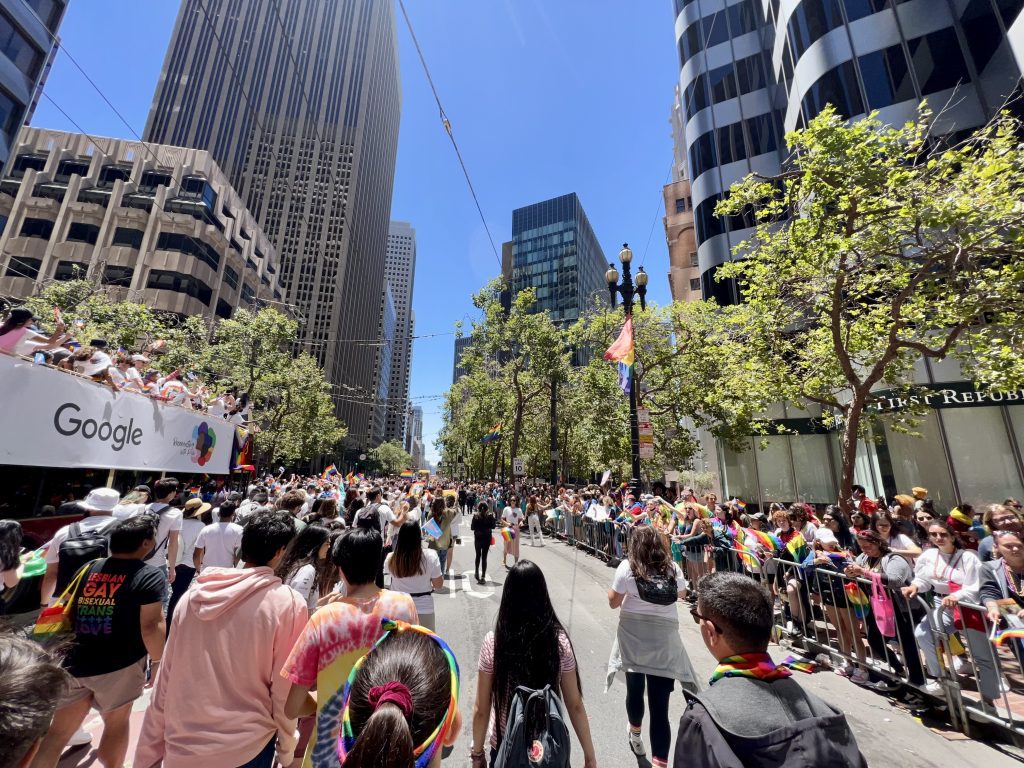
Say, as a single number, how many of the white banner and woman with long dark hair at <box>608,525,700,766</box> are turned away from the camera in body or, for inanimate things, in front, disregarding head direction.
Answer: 1

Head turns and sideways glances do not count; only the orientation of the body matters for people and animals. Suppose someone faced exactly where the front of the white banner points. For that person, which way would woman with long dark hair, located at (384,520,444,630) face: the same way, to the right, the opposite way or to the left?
to the left

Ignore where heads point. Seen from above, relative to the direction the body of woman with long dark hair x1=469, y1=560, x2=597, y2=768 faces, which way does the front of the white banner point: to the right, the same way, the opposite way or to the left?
to the right

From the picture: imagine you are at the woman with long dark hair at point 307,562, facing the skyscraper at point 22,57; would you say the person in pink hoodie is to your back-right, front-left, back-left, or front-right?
back-left

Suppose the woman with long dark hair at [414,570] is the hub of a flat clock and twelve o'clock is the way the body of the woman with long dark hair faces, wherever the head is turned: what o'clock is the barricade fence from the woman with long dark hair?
The barricade fence is roughly at 3 o'clock from the woman with long dark hair.

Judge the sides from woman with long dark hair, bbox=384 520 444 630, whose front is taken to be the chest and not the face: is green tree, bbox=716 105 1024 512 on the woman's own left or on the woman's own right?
on the woman's own right

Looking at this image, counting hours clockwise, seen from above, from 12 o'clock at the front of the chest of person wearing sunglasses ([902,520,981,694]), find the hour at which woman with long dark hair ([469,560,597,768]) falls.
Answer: The woman with long dark hair is roughly at 11 o'clock from the person wearing sunglasses.

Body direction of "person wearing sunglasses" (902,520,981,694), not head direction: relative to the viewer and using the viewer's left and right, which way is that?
facing the viewer and to the left of the viewer

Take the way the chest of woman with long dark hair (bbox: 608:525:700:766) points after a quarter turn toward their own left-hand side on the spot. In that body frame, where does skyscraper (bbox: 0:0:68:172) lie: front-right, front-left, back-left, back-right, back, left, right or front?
front

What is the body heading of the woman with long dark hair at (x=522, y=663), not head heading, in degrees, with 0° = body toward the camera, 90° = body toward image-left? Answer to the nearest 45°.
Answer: approximately 180°

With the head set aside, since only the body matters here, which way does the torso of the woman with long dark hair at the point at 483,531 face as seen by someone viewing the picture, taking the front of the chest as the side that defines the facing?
away from the camera

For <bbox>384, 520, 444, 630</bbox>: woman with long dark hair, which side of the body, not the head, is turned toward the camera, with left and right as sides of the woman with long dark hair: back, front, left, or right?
back

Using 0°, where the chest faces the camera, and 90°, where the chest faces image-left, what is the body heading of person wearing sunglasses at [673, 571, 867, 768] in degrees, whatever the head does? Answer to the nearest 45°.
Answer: approximately 135°

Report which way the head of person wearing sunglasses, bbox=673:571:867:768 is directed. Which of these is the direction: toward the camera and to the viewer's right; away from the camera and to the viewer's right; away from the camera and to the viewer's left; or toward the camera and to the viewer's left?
away from the camera and to the viewer's left

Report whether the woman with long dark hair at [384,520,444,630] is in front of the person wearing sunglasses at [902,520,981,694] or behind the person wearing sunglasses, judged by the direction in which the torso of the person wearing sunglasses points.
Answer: in front

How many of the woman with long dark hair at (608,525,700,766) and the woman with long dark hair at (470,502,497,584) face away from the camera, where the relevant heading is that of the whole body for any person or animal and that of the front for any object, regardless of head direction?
2

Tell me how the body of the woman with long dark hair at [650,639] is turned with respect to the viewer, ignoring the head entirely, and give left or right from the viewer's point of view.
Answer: facing away from the viewer
